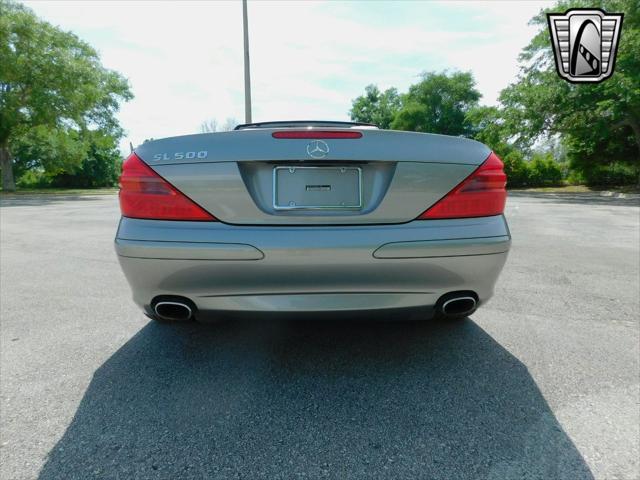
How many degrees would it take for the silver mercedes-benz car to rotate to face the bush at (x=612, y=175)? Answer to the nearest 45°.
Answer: approximately 45° to its right

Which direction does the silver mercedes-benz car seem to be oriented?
away from the camera

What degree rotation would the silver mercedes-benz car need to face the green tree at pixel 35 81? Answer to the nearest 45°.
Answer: approximately 45° to its left

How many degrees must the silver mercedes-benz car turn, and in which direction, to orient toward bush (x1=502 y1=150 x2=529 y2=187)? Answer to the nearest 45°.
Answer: approximately 45° to its right

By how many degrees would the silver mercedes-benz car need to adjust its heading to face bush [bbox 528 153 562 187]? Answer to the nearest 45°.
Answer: approximately 45° to its right

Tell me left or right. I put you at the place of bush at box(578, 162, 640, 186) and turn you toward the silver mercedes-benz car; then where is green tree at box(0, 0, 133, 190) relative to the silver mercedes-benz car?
right
